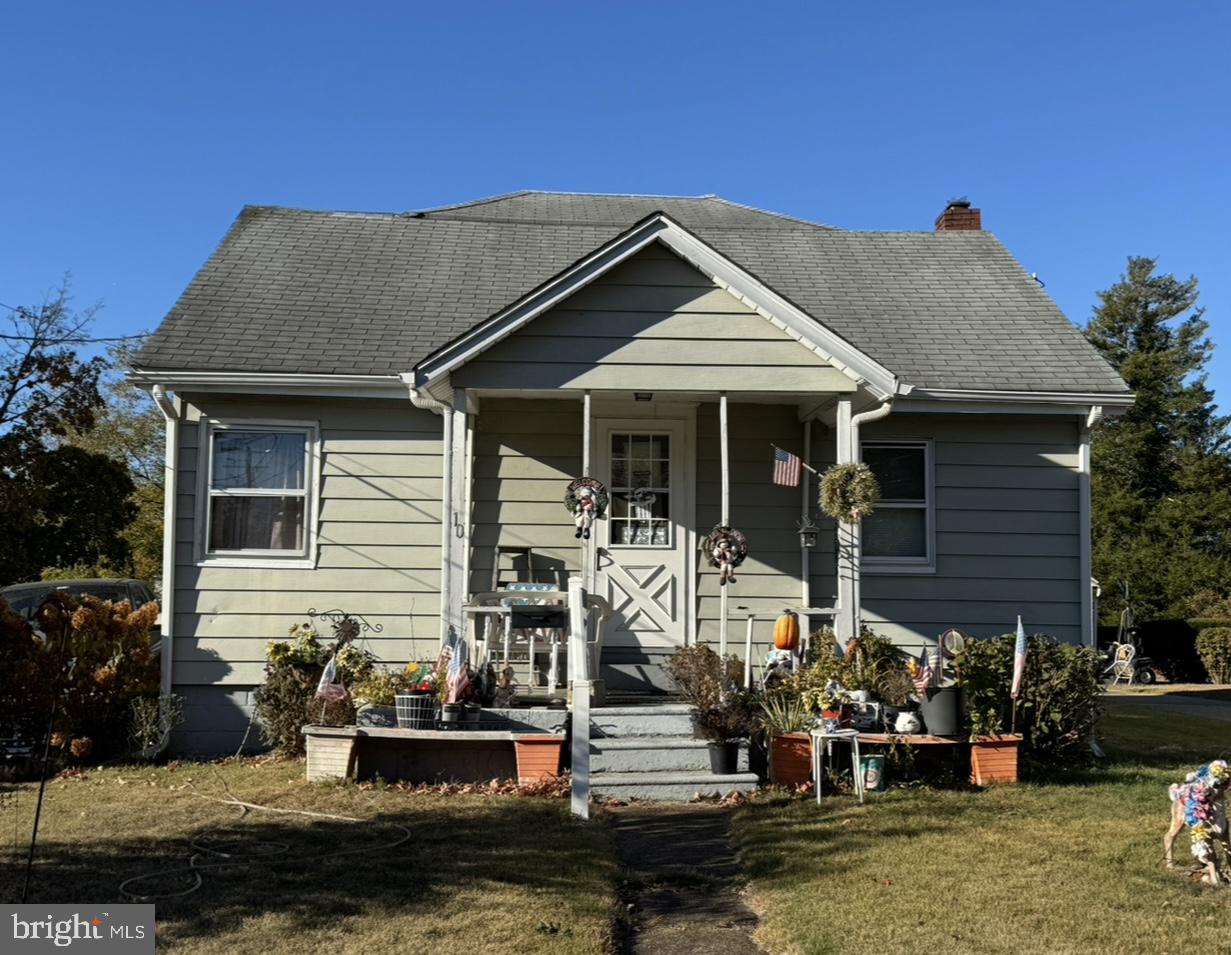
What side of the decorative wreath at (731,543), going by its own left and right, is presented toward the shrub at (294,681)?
right

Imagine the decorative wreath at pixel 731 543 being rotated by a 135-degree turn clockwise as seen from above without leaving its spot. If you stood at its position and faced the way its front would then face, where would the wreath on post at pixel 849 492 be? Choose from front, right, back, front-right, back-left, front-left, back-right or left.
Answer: back-right

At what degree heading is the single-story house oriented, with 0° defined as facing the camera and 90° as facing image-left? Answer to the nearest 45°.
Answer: approximately 0°

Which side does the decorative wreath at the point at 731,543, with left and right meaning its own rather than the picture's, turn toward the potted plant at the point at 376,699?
right

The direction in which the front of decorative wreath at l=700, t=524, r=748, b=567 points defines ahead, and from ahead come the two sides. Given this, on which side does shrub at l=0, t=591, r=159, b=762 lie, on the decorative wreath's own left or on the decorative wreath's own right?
on the decorative wreath's own right

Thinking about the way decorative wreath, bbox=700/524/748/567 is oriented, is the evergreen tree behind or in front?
behind

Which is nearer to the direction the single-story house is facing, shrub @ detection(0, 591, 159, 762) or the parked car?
the shrub

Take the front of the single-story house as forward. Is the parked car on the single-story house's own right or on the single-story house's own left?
on the single-story house's own right

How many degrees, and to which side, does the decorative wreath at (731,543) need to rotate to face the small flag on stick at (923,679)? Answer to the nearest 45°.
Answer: approximately 45° to its left

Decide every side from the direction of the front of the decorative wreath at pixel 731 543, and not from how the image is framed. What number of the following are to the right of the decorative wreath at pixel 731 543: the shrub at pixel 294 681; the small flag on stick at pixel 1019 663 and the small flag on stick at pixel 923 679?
1

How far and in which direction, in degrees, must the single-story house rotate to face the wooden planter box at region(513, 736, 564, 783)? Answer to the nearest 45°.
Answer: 0° — it already faces it
